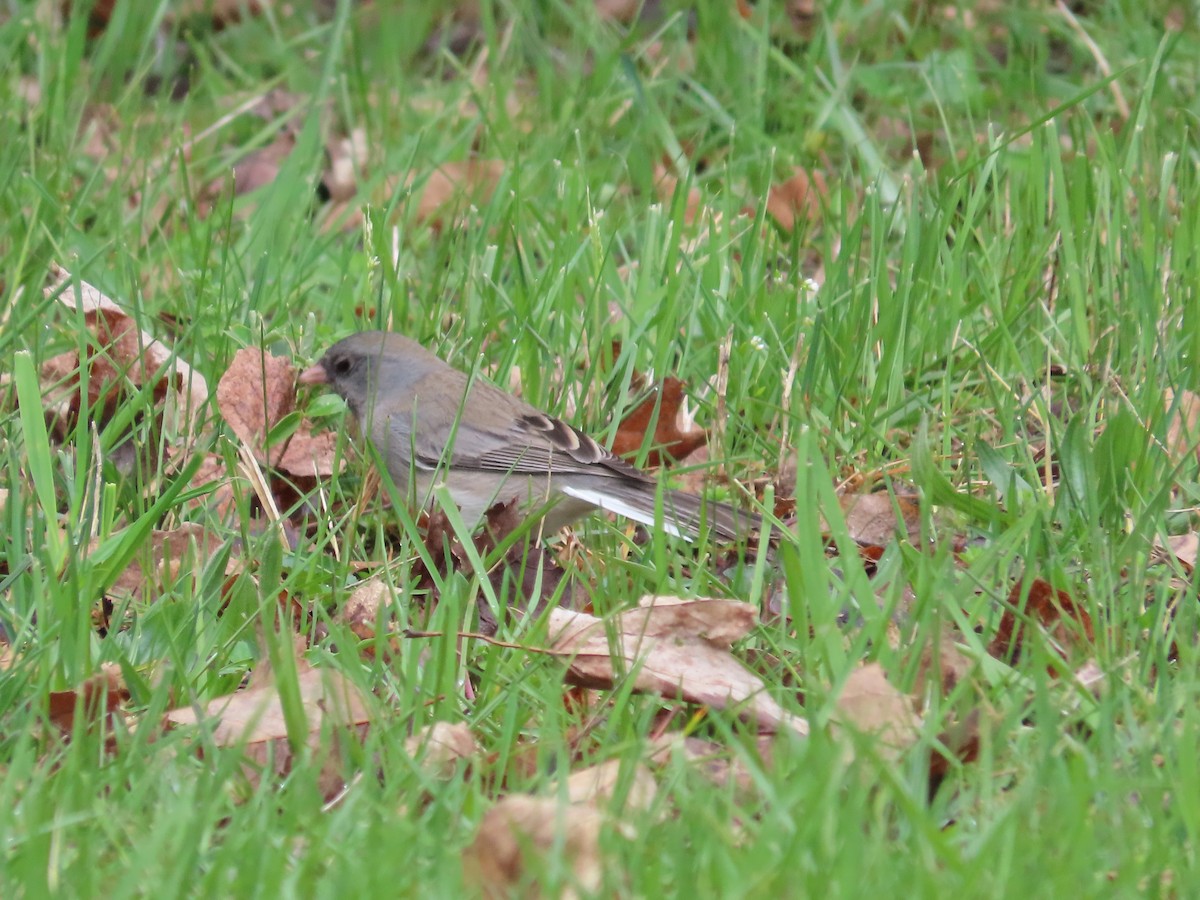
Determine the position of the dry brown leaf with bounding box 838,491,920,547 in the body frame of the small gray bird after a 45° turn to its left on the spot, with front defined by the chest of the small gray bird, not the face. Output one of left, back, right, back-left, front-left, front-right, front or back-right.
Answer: left

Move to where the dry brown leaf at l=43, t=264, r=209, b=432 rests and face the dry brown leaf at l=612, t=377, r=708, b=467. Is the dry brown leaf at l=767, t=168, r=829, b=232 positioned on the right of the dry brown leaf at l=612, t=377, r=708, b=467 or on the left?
left

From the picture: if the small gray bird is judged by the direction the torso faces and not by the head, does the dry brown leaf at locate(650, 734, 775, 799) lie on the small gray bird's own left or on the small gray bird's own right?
on the small gray bird's own left

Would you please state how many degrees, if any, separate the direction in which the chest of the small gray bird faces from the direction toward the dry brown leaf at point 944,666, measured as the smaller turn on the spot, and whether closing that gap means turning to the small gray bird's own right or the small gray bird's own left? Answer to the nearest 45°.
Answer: approximately 135° to the small gray bird's own left

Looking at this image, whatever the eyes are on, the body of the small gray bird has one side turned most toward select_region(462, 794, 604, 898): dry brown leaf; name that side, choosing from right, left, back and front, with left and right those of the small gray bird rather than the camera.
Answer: left

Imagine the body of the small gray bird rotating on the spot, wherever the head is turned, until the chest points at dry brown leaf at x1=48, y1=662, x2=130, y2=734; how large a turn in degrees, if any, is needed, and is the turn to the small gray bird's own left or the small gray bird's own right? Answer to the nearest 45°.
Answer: approximately 90° to the small gray bird's own left

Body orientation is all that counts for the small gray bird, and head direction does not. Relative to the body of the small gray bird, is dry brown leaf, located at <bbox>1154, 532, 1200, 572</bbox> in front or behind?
behind

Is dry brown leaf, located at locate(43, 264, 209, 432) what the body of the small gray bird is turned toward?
yes

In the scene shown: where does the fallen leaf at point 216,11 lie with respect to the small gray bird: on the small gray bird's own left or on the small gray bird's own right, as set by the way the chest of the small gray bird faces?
on the small gray bird's own right

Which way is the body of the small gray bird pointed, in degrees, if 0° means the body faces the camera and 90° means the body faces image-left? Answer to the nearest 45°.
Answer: approximately 90°
